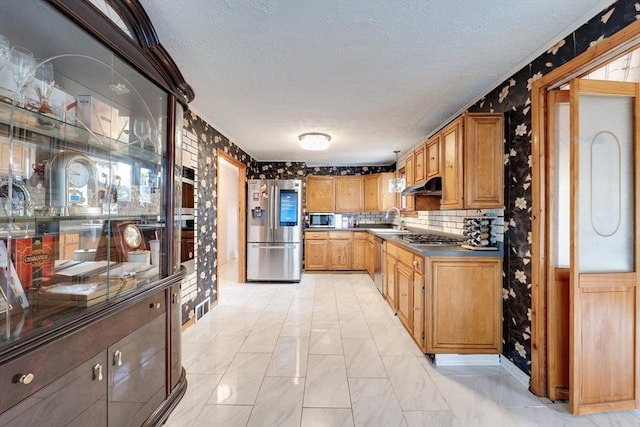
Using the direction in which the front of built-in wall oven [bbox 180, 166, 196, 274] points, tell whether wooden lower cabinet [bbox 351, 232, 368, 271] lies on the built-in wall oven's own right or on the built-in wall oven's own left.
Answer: on the built-in wall oven's own left

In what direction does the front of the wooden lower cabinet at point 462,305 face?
to the viewer's left

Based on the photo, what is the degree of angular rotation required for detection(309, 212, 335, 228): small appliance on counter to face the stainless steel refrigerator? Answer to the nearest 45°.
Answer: approximately 45° to its right

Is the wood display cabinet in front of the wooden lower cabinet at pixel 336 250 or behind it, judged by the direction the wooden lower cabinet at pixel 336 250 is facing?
in front

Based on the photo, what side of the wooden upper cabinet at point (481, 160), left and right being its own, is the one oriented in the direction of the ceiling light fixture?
front

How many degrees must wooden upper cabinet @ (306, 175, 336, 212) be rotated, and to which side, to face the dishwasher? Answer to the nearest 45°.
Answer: approximately 45° to its left

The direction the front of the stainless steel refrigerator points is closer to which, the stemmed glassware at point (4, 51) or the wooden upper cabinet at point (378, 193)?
the stemmed glassware

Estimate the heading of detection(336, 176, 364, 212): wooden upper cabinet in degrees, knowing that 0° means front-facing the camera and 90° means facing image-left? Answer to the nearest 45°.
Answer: approximately 0°

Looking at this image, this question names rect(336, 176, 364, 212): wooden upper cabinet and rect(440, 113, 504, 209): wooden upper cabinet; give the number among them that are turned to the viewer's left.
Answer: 1

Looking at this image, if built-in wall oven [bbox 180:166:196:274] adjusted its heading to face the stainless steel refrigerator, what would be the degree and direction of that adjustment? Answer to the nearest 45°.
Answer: approximately 90° to its left

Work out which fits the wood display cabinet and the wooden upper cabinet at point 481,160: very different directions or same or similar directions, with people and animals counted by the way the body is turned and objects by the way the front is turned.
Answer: very different directions

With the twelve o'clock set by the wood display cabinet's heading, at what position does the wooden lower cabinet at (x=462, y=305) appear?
The wooden lower cabinet is roughly at 11 o'clock from the wood display cabinet.

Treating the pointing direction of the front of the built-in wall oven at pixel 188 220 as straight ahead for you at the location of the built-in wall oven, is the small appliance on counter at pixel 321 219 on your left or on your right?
on your left

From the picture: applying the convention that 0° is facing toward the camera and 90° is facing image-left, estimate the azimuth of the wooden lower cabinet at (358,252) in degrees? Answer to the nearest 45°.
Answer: approximately 0°
